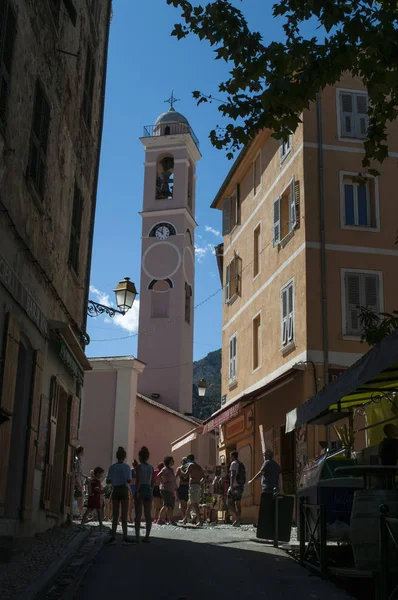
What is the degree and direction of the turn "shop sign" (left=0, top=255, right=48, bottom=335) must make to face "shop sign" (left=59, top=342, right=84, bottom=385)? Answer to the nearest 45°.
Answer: approximately 90° to its left

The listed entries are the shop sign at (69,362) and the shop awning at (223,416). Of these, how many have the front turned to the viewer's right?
1

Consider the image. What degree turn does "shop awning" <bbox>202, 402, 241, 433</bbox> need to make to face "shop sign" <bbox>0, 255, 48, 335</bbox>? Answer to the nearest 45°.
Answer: approximately 45° to its left

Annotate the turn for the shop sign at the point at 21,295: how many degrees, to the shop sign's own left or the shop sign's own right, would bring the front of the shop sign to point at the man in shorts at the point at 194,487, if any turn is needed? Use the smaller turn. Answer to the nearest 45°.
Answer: approximately 45° to the shop sign's own left

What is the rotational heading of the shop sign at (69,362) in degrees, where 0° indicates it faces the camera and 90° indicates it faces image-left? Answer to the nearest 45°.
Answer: approximately 270°

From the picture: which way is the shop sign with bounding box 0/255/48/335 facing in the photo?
to the viewer's right

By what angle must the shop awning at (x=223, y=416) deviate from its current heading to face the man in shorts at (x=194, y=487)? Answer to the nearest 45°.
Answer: approximately 45° to its left

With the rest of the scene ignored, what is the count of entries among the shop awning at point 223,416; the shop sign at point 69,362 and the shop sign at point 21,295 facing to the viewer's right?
2

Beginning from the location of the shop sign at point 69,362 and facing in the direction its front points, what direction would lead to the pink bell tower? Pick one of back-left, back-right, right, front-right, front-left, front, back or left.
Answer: left

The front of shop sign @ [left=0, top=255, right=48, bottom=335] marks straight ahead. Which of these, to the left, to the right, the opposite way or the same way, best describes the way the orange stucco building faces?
the opposite way

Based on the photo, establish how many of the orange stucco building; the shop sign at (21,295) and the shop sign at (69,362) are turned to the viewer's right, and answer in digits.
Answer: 2

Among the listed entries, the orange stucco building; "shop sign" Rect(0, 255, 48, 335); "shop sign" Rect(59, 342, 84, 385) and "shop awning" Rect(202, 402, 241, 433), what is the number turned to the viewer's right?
2

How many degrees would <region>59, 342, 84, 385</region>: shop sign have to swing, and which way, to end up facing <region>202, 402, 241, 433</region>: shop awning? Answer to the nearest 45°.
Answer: approximately 45° to its left

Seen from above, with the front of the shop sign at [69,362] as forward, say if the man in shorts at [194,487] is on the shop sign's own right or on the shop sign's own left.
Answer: on the shop sign's own left
